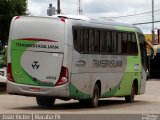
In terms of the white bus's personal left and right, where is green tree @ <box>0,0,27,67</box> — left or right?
on its left

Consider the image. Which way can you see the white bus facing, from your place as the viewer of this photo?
facing away from the viewer and to the right of the viewer
